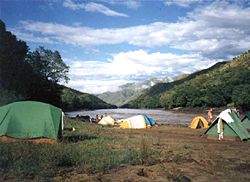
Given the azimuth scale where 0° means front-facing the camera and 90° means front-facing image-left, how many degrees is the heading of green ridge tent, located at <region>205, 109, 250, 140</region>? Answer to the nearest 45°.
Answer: approximately 45°

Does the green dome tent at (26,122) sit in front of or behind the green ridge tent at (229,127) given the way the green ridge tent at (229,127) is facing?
in front
